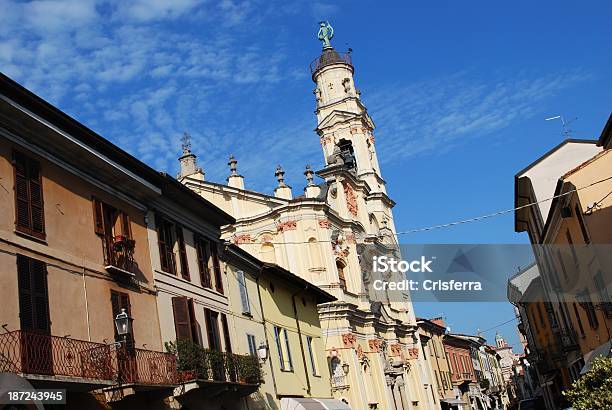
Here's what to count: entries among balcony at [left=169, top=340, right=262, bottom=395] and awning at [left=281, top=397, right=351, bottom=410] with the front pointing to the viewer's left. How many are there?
0

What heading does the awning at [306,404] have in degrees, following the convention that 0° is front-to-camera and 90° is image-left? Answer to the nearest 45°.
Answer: approximately 315°

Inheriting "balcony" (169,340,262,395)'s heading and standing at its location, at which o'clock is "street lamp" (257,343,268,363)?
The street lamp is roughly at 8 o'clock from the balcony.

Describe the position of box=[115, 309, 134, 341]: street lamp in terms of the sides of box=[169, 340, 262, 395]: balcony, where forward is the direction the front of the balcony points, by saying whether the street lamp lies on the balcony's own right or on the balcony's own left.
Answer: on the balcony's own right

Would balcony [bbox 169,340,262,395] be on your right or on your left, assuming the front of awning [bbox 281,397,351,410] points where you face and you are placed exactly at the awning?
on your right

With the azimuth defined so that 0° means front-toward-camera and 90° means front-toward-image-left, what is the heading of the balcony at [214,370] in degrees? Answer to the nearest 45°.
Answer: approximately 315°

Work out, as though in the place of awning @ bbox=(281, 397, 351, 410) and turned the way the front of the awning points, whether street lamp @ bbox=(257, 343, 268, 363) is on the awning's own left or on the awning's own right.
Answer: on the awning's own right

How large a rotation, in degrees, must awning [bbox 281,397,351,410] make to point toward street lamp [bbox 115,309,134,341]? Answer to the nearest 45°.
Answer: approximately 45° to its right

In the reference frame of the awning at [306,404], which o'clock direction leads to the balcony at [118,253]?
The balcony is roughly at 2 o'clock from the awning.
